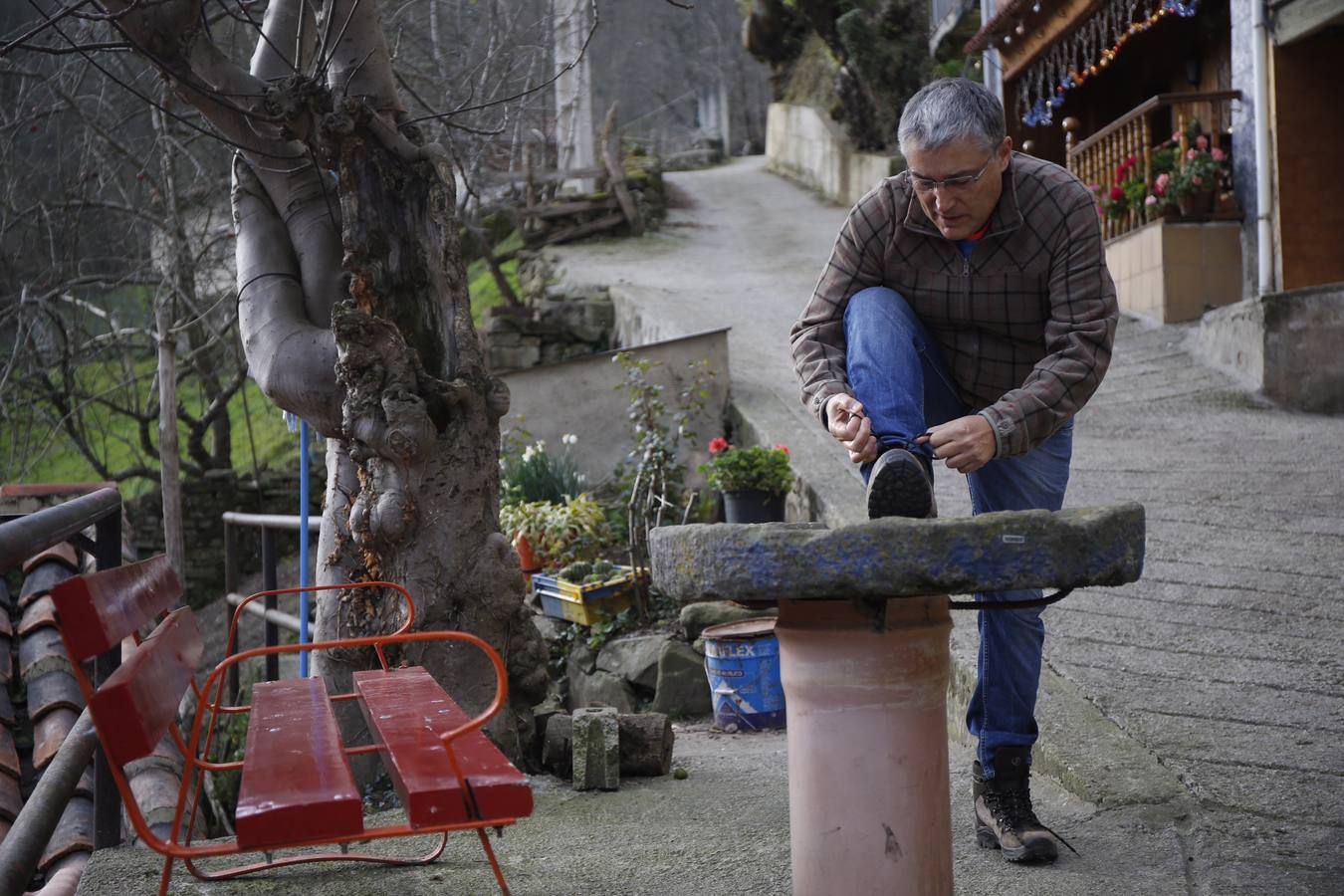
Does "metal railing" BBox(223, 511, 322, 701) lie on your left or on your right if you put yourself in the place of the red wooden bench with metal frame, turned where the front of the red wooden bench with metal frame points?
on your left

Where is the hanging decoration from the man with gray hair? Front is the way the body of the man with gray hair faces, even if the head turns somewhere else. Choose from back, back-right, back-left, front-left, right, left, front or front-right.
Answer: back

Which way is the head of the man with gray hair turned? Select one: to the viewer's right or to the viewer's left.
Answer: to the viewer's left

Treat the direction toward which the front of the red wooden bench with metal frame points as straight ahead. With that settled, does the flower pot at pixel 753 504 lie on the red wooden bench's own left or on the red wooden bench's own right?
on the red wooden bench's own left

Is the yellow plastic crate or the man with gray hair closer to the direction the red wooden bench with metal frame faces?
the man with gray hair

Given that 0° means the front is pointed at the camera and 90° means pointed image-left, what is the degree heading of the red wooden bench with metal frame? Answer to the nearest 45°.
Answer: approximately 270°

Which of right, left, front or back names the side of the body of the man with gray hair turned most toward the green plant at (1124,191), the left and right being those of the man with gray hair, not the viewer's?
back

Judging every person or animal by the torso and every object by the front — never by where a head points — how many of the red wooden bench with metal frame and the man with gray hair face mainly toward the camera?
1
